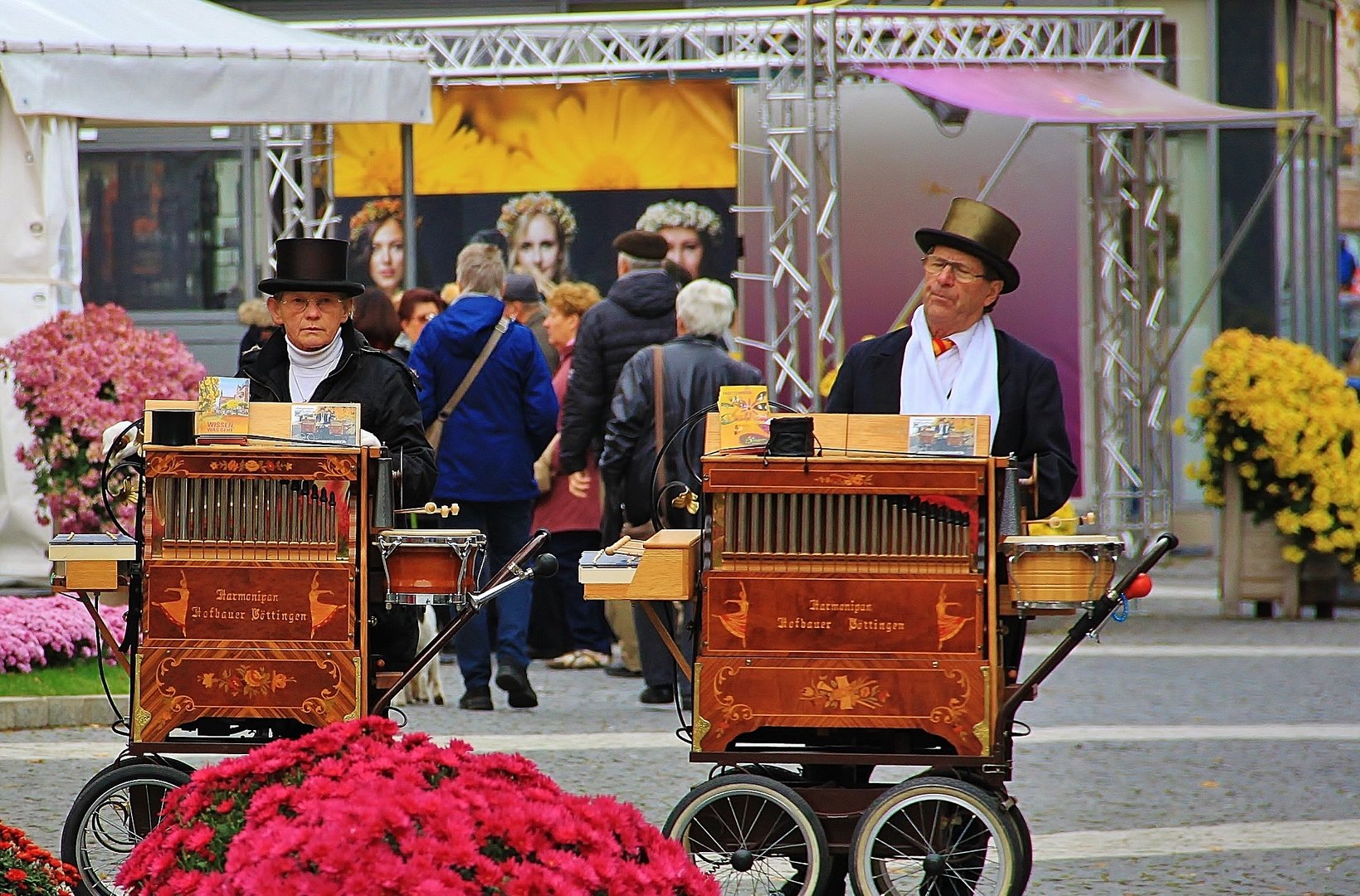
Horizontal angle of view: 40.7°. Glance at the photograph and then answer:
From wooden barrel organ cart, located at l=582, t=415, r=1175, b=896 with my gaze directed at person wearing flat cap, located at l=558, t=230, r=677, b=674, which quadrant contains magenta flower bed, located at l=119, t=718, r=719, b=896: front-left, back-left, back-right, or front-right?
back-left

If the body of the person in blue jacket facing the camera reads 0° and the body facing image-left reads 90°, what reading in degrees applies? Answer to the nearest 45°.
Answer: approximately 180°

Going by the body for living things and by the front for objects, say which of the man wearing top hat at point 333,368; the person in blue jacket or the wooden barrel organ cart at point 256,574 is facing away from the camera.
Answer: the person in blue jacket

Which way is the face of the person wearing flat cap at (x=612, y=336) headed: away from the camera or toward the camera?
away from the camera

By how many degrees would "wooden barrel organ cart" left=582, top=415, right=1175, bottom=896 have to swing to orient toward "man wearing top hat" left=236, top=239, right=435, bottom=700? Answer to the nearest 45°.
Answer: approximately 90° to its right

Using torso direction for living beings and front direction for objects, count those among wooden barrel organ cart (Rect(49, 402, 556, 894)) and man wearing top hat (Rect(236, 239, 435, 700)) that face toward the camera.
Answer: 2

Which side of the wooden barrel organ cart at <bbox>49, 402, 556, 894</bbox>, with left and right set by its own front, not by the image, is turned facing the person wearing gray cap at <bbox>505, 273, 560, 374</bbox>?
back
